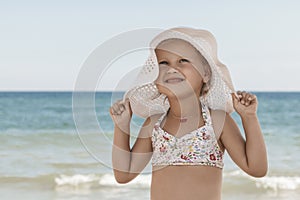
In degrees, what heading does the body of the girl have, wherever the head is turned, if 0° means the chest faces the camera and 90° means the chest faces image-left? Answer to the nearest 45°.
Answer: approximately 0°

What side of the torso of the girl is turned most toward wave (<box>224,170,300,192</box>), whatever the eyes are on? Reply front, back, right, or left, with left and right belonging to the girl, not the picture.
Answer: back
